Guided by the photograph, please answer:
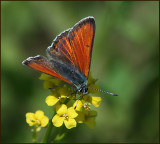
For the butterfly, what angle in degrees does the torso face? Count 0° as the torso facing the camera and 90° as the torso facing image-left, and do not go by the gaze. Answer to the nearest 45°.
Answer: approximately 315°
